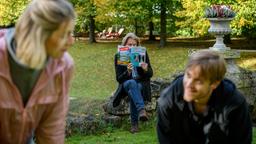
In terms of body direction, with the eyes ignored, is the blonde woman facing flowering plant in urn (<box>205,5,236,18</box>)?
no

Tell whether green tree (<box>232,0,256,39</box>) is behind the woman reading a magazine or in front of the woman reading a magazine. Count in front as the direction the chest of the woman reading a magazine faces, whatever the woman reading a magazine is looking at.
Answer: behind

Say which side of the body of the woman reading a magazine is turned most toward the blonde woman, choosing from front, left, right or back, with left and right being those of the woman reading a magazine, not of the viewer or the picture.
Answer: front

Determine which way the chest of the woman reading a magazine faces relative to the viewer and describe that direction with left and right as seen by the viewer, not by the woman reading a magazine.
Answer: facing the viewer

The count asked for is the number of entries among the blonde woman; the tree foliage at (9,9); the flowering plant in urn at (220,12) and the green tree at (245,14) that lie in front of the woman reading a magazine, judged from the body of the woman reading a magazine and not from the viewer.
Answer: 1

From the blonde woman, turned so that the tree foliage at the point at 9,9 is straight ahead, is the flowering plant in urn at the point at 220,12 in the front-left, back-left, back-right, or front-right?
front-right

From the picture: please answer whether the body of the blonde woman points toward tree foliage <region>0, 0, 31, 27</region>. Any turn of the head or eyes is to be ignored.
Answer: no

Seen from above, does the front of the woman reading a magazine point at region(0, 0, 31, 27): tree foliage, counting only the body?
no

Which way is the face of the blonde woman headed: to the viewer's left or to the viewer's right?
to the viewer's right
